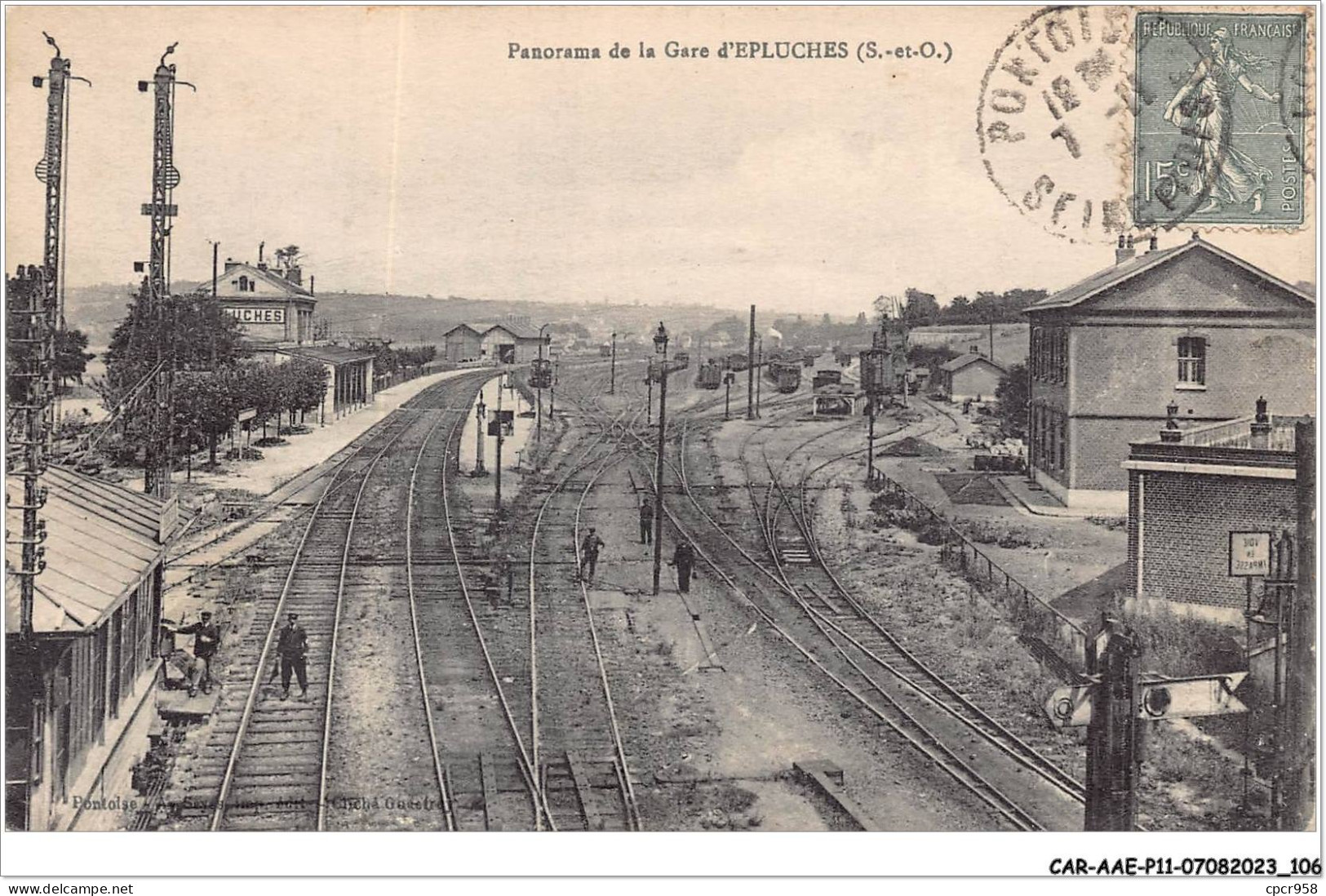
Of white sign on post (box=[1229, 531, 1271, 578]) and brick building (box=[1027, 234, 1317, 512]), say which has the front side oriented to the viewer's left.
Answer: the brick building

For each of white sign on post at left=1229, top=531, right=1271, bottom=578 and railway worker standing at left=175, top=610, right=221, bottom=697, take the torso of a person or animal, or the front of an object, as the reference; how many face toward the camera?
2

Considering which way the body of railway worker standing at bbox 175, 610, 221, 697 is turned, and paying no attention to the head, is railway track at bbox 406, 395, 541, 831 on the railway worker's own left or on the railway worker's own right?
on the railway worker's own left

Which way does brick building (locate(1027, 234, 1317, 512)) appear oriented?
to the viewer's left
